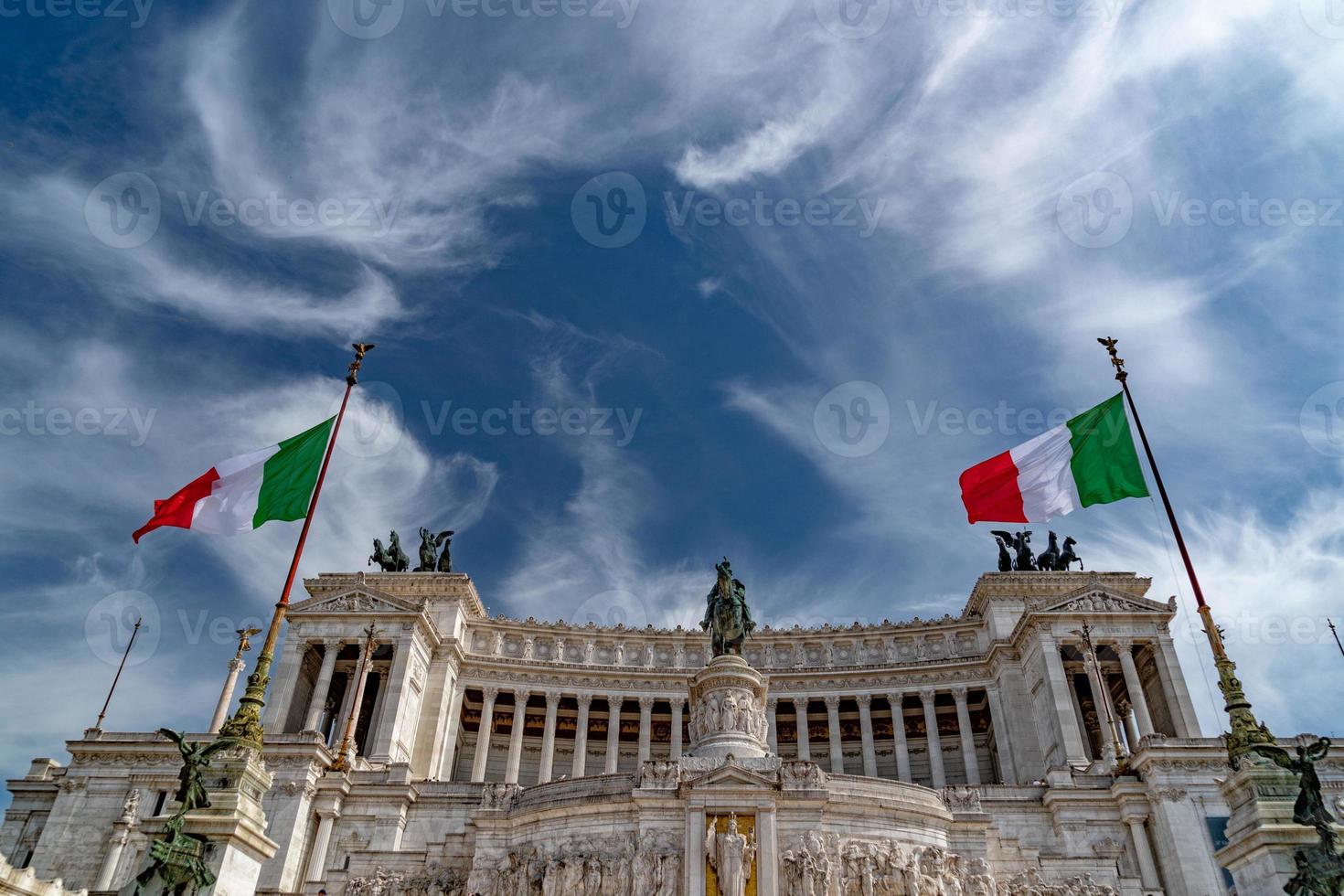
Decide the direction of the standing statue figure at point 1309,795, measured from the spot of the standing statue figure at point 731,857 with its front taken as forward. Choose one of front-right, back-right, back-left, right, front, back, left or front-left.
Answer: front-left

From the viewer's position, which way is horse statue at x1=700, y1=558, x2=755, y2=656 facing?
facing the viewer

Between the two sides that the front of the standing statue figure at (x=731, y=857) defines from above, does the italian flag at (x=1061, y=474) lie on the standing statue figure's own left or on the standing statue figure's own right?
on the standing statue figure's own left

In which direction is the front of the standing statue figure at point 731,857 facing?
toward the camera

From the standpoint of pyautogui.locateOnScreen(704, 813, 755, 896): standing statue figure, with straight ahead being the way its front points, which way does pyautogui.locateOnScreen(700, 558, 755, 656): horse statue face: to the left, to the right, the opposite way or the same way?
the same way

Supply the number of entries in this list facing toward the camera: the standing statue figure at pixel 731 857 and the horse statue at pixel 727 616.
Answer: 2

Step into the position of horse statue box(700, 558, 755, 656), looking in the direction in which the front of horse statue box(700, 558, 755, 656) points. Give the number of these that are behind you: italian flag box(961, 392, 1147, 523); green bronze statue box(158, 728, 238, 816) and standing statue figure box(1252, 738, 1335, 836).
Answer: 0

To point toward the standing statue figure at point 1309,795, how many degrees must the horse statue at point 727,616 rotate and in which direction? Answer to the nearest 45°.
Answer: approximately 45° to its left
